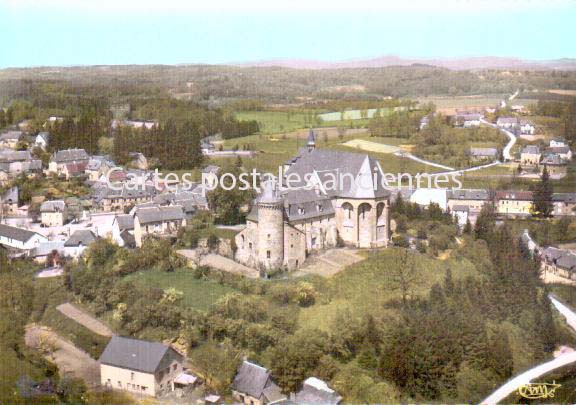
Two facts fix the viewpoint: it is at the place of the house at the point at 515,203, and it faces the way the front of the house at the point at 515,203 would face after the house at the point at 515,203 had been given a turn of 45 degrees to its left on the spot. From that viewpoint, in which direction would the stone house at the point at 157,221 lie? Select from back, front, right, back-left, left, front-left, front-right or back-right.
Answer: right

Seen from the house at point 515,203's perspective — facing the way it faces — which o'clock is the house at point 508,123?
the house at point 508,123 is roughly at 6 o'clock from the house at point 515,203.

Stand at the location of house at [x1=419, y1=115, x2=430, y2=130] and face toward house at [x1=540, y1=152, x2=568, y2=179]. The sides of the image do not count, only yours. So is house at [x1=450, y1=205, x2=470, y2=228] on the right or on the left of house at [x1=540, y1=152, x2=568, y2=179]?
right

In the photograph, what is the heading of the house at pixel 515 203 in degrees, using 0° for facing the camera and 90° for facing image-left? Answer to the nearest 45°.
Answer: approximately 0°

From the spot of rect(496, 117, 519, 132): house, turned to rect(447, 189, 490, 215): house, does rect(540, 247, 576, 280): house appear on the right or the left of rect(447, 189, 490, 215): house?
left

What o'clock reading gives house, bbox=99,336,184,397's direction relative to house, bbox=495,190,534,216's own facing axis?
house, bbox=99,336,184,397 is roughly at 1 o'clock from house, bbox=495,190,534,216.

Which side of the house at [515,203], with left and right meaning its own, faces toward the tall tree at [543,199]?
left

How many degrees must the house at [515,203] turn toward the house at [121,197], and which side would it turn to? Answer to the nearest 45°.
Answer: approximately 45° to its right

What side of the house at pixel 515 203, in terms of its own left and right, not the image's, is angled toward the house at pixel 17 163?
right

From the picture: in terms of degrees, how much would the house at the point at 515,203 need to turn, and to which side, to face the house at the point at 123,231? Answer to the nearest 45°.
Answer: approximately 45° to its right

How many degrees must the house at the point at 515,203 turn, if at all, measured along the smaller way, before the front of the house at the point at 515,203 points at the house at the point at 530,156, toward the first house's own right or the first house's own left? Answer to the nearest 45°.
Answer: approximately 180°

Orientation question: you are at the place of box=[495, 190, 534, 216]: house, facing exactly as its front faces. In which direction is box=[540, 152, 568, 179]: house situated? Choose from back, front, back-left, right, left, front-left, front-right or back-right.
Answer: back-left

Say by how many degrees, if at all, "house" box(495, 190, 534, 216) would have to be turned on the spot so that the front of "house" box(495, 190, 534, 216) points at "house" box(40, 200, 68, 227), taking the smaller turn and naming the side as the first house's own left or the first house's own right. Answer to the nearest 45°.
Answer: approximately 45° to the first house's own right

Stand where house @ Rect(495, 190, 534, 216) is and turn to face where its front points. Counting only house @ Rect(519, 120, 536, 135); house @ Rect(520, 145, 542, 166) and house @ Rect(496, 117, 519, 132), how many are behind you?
3

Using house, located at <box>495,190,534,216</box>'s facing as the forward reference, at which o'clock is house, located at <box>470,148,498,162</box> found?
house, located at <box>470,148,498,162</box> is roughly at 5 o'clock from house, located at <box>495,190,534,216</box>.

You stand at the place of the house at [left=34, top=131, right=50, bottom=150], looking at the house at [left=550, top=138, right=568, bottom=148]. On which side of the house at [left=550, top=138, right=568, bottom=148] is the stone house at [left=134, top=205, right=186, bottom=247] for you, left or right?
right

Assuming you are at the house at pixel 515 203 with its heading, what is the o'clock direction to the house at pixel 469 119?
the house at pixel 469 119 is roughly at 5 o'clock from the house at pixel 515 203.

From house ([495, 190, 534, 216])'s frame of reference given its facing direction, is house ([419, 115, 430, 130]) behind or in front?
behind
